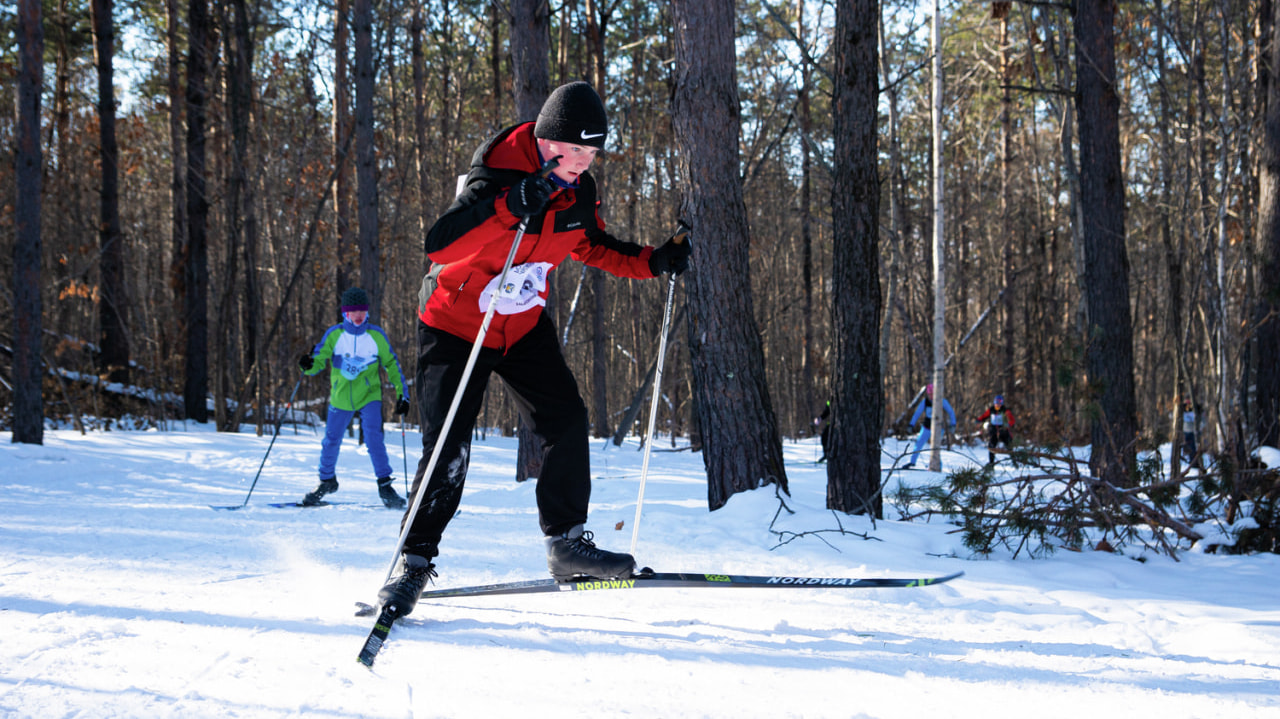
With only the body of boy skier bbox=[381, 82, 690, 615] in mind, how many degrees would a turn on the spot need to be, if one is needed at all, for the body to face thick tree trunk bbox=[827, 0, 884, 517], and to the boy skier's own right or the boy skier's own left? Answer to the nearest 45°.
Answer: approximately 90° to the boy skier's own left

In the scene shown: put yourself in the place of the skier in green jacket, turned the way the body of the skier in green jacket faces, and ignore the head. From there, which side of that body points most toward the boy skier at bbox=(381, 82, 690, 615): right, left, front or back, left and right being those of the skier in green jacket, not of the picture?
front

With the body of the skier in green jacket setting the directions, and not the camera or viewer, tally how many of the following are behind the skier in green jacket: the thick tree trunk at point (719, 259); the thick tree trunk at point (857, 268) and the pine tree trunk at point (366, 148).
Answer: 1

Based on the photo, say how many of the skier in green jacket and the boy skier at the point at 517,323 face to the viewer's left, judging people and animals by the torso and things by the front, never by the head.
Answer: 0

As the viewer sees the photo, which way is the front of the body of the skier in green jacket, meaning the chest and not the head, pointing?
toward the camera

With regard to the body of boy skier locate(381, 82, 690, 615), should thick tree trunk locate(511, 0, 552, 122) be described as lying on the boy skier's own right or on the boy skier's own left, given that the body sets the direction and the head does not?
on the boy skier's own left

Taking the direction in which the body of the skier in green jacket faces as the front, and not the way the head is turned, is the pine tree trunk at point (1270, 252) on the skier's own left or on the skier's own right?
on the skier's own left

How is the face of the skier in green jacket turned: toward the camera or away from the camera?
toward the camera

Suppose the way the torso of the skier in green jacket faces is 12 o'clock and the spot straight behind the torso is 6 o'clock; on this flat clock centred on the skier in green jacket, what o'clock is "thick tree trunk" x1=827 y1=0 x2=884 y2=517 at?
The thick tree trunk is roughly at 10 o'clock from the skier in green jacket.

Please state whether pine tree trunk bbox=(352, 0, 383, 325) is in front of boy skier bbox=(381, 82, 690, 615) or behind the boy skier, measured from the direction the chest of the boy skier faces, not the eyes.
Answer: behind

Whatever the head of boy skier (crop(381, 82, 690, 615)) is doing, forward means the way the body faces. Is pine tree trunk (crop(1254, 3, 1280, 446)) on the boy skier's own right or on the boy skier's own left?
on the boy skier's own left

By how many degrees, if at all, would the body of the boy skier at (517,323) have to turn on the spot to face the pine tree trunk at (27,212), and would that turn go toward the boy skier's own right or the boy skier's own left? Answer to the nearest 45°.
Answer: approximately 180°

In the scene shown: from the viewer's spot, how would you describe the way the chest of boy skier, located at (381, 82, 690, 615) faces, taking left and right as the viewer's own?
facing the viewer and to the right of the viewer

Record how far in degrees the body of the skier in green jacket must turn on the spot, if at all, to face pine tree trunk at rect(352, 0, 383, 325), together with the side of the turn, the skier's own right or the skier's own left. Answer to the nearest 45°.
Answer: approximately 180°

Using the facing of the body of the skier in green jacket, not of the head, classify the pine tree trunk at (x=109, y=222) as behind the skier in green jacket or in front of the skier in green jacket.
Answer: behind

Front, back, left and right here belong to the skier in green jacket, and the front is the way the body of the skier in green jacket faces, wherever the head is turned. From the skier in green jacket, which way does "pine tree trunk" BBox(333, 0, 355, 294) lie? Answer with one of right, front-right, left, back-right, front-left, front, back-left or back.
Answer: back

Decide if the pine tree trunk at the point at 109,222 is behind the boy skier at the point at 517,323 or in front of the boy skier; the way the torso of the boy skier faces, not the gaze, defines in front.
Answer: behind

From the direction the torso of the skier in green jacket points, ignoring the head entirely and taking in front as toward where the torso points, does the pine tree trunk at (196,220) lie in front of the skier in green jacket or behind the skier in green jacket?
behind
